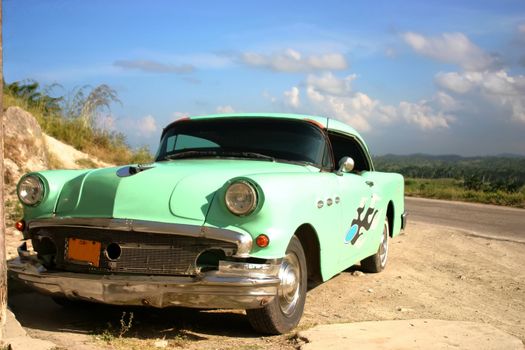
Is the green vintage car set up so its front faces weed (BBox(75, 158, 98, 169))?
no

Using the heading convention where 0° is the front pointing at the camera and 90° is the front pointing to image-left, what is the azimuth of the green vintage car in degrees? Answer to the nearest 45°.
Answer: approximately 45°
